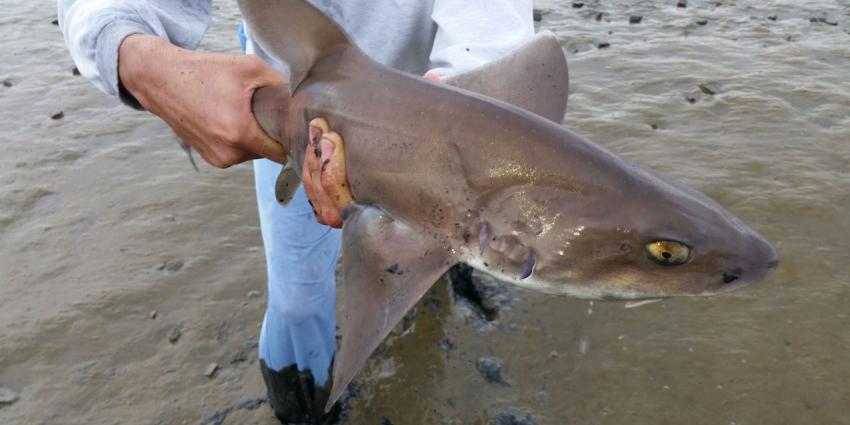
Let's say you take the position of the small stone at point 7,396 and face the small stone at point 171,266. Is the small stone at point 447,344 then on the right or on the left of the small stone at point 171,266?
right

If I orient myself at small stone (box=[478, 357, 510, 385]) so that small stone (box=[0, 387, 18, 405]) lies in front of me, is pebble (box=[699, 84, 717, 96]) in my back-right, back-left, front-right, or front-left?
back-right

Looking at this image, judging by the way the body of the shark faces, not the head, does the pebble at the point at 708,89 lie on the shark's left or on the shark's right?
on the shark's left

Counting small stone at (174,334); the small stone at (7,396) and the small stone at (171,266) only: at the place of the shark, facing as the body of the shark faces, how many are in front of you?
0

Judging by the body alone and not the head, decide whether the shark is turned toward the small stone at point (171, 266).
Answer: no

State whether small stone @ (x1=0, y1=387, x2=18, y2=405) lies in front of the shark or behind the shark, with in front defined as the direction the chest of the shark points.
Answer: behind

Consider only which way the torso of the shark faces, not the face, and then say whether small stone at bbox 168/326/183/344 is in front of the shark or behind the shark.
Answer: behind
